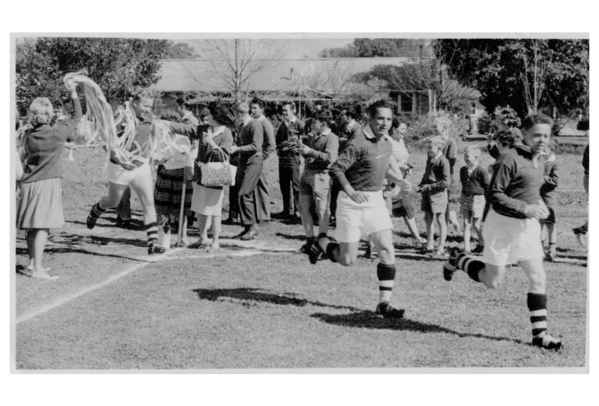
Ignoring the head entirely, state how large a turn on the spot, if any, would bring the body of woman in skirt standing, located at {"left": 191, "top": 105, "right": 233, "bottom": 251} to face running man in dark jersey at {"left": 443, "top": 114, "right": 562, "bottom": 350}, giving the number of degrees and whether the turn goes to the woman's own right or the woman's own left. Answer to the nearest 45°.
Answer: approximately 90° to the woman's own left

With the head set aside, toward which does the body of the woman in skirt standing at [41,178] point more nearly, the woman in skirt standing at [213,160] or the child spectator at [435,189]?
the woman in skirt standing

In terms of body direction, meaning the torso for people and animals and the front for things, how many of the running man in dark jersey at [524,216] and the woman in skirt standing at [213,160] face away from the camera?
0

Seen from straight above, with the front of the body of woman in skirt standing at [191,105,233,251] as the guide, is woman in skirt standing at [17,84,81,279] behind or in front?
in front

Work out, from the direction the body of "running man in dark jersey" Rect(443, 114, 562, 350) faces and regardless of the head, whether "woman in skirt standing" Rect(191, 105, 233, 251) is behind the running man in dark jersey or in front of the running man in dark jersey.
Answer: behind

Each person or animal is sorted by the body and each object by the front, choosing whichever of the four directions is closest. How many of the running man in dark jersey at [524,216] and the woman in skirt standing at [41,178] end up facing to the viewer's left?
0

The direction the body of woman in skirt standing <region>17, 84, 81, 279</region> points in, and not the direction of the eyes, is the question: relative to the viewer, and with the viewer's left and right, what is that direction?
facing away from the viewer and to the right of the viewer

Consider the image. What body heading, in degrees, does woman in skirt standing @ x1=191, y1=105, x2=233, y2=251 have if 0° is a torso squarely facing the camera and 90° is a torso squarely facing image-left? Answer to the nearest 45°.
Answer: approximately 45°

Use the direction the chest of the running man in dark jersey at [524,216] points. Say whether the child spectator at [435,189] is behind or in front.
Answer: behind
